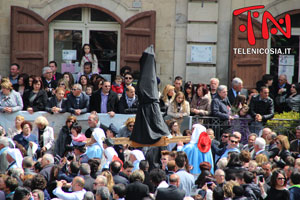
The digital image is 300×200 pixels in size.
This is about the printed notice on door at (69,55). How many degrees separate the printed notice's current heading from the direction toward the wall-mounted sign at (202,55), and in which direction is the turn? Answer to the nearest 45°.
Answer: approximately 90° to its left

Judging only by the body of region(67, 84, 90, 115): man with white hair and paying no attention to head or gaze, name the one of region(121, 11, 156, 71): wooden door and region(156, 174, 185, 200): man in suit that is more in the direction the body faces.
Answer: the man in suit

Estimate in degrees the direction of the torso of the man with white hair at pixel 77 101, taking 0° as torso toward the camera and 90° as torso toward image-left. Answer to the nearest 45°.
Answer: approximately 0°

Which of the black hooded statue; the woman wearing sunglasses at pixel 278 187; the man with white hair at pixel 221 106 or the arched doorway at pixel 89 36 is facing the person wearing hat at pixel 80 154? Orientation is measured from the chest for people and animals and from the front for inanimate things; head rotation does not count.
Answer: the arched doorway

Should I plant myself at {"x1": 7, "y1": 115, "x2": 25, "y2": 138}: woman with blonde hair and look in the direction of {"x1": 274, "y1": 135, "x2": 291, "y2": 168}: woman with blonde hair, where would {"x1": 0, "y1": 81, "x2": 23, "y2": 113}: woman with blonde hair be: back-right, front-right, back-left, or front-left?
back-left
